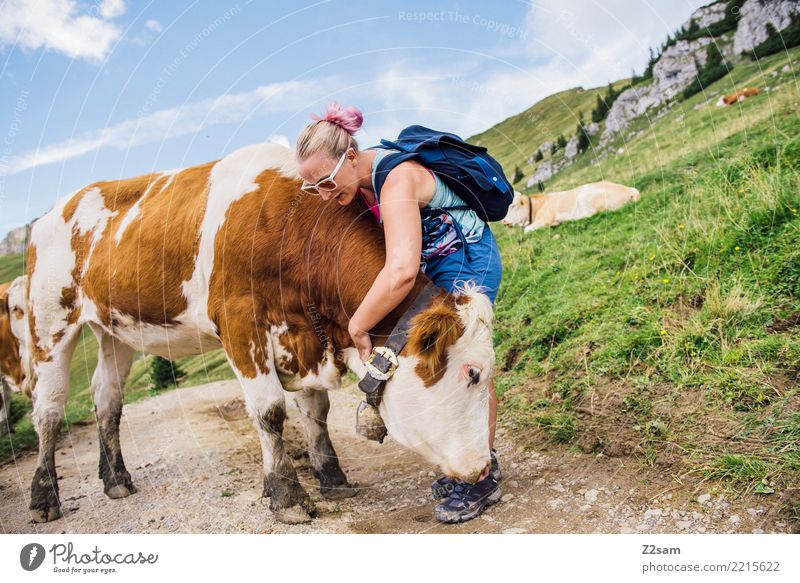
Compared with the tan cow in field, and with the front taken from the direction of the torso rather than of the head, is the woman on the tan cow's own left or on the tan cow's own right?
on the tan cow's own left

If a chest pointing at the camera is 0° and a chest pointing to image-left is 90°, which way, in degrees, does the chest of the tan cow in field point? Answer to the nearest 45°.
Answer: approximately 90°

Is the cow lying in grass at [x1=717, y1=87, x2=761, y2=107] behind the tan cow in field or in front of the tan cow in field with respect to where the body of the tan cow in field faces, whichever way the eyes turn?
behind

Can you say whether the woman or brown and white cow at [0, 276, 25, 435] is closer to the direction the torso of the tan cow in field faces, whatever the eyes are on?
the brown and white cow

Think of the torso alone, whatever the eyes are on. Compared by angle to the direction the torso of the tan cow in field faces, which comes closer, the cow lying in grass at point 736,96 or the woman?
the woman

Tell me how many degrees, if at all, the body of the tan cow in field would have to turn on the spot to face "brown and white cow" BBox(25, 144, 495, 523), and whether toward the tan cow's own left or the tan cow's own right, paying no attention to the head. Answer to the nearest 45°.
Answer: approximately 90° to the tan cow's own left
